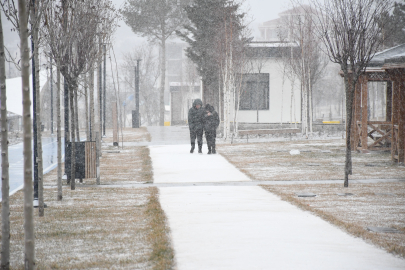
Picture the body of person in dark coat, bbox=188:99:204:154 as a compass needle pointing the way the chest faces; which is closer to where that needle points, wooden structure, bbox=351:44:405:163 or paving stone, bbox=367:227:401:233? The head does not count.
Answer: the paving stone

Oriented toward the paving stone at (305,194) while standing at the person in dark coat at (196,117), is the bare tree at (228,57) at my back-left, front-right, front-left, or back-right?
back-left

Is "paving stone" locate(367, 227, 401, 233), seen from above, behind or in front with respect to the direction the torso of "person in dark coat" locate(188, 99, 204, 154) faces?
in front

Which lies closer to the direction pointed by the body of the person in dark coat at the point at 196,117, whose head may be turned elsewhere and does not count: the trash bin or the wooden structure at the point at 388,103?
the trash bin

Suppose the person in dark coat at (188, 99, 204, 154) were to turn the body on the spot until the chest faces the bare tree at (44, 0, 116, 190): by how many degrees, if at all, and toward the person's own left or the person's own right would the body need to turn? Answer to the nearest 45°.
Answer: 0° — they already face it

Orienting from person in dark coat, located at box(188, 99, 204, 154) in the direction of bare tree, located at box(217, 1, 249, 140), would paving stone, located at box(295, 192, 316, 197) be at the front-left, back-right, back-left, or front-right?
back-right

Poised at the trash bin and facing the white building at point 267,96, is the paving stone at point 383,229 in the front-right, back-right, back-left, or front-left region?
back-right

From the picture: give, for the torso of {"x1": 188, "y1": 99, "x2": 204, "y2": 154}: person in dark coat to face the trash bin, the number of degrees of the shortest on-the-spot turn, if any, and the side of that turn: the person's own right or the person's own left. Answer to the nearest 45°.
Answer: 0° — they already face it

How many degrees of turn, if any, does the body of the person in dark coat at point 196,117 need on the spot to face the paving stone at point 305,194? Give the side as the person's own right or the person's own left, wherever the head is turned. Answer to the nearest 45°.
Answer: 0° — they already face it

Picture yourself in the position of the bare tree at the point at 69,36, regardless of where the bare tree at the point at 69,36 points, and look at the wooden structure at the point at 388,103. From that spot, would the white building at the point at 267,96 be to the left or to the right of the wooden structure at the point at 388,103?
left

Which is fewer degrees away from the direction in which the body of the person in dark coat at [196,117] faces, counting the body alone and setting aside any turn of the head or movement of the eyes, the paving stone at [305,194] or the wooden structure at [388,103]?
the paving stone

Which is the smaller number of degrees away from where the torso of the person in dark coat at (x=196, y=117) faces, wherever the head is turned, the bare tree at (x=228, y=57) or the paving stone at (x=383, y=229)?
the paving stone

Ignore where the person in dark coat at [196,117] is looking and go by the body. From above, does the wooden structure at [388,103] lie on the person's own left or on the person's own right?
on the person's own left

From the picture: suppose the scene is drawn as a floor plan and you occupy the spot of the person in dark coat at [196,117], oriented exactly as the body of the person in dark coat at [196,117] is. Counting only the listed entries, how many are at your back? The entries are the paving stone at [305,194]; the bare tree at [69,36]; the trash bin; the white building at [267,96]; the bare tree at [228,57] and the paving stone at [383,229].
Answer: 2

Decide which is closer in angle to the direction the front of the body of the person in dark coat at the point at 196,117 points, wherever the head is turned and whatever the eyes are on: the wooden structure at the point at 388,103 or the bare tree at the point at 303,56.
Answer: the wooden structure

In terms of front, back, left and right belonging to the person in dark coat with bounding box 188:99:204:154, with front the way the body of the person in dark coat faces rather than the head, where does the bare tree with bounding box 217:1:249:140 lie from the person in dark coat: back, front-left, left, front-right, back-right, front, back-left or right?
back

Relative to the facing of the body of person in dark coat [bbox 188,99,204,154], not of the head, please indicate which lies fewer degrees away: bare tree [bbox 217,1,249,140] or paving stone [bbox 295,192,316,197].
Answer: the paving stone

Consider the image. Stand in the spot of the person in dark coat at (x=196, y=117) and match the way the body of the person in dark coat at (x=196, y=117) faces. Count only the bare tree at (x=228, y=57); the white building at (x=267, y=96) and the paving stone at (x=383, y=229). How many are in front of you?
1

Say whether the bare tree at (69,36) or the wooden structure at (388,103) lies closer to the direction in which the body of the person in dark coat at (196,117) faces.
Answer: the bare tree

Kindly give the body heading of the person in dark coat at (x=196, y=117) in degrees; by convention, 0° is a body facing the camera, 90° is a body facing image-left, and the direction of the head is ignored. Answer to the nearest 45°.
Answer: approximately 0°
